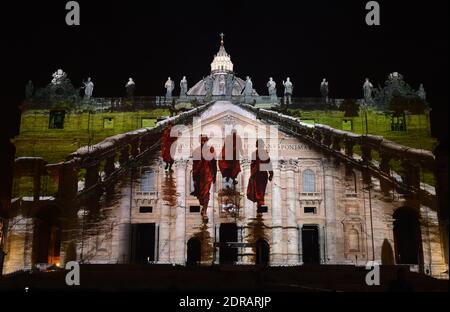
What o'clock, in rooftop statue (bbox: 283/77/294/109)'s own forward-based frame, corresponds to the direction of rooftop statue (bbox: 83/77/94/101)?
rooftop statue (bbox: 83/77/94/101) is roughly at 3 o'clock from rooftop statue (bbox: 283/77/294/109).

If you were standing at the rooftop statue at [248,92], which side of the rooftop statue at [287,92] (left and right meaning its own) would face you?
right

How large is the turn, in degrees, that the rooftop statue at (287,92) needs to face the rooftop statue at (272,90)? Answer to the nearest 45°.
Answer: approximately 90° to its right

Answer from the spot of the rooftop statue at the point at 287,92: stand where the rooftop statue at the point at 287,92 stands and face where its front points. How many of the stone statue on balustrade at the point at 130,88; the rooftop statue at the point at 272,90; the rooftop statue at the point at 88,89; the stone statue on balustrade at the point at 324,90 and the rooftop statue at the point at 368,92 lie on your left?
2

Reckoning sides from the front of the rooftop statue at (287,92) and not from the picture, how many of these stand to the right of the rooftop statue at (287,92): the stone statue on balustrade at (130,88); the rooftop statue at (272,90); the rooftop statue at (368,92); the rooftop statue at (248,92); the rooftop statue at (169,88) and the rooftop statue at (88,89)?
5

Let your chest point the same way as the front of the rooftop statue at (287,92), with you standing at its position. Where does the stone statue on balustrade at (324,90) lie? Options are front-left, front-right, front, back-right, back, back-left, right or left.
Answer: left

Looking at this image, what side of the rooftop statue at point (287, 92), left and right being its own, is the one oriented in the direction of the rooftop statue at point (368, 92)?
left

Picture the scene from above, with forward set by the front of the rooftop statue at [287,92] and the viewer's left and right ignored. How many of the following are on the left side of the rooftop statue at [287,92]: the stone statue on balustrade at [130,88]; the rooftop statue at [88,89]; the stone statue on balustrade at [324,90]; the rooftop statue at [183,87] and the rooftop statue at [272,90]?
1

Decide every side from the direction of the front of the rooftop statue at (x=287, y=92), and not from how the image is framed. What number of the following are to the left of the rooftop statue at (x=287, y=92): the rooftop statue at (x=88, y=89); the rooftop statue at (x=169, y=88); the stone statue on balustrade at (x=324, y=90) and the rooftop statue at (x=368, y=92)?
2

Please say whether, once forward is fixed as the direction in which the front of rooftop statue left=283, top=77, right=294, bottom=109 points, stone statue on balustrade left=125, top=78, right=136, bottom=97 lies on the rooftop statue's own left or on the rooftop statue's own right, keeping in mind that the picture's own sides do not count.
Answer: on the rooftop statue's own right

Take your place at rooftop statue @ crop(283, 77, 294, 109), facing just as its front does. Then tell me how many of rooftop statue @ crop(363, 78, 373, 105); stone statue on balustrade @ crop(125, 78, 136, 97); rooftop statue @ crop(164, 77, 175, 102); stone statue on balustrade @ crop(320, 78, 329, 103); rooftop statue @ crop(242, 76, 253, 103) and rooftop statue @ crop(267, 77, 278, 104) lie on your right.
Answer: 4

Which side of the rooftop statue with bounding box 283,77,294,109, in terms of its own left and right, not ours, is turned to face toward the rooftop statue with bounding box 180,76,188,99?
right

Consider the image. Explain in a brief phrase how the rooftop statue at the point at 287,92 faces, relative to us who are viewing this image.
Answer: facing the viewer

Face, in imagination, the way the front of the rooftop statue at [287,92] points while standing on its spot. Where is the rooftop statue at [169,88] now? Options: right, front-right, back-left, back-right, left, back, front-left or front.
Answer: right
